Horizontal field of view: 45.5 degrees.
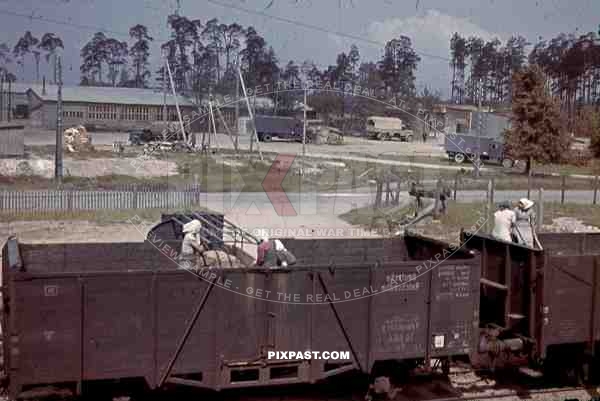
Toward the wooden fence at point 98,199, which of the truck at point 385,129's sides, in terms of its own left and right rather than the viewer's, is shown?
back

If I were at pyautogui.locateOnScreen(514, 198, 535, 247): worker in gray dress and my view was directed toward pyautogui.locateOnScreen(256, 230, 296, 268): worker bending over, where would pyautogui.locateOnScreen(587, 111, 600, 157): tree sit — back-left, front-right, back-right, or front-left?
back-right

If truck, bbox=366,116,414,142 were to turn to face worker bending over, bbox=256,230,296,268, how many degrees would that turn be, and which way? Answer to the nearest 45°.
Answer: approximately 90° to its right

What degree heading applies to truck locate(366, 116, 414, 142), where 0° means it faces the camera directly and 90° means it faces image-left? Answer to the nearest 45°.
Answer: approximately 270°

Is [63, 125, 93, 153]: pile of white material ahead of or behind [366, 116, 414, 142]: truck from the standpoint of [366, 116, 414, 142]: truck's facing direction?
behind

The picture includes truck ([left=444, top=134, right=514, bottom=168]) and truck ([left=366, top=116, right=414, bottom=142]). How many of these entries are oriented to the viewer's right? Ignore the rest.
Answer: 2

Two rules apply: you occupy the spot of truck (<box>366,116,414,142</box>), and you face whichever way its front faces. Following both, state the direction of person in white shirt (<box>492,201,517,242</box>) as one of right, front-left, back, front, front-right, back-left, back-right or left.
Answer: right

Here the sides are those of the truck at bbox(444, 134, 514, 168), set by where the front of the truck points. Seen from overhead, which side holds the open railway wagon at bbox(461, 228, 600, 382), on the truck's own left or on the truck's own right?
on the truck's own right

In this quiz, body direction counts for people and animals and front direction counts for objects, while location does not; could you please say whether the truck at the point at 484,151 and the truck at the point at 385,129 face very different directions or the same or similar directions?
same or similar directions

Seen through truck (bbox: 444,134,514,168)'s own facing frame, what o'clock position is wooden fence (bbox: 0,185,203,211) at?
The wooden fence is roughly at 4 o'clock from the truck.

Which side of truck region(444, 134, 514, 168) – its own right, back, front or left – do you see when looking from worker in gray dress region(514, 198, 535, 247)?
right

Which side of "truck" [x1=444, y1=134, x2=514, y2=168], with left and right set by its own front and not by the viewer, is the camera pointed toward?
right

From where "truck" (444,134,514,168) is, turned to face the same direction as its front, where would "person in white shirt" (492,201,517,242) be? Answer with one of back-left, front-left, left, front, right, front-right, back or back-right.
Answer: right
